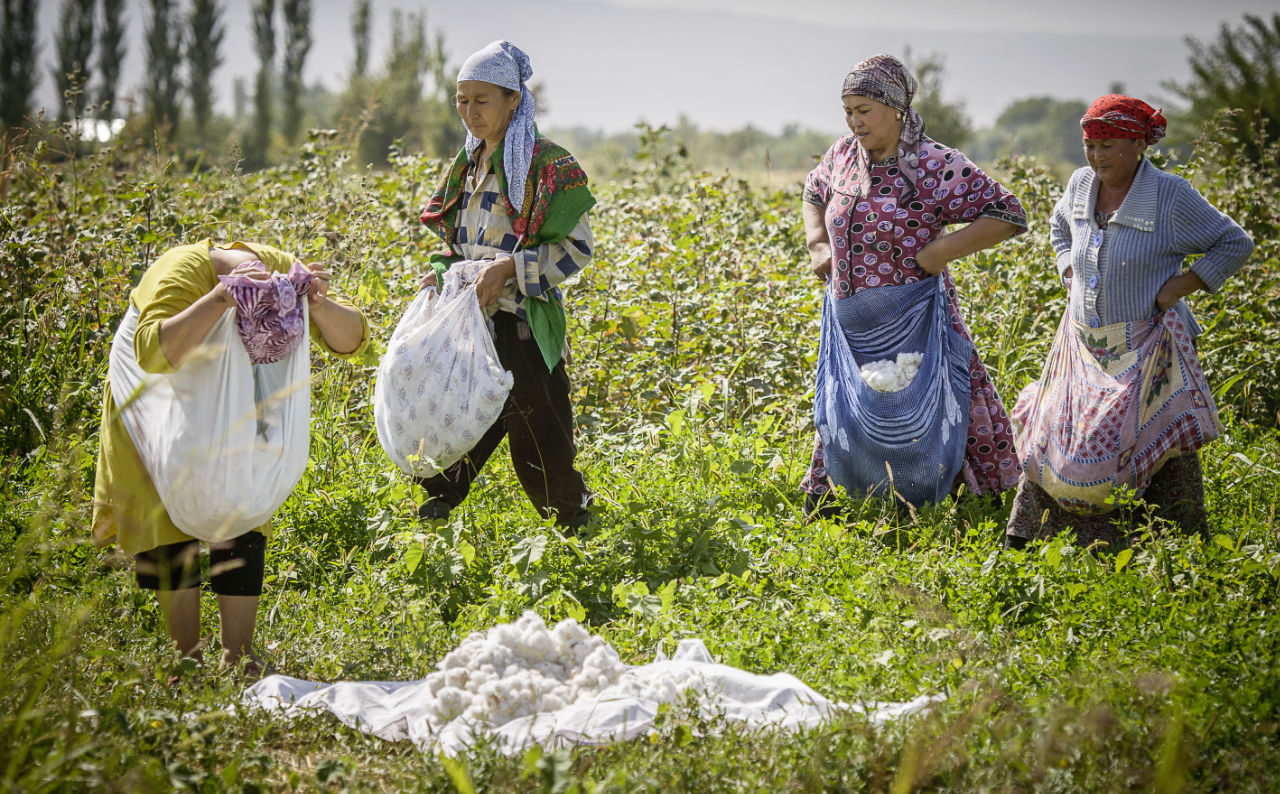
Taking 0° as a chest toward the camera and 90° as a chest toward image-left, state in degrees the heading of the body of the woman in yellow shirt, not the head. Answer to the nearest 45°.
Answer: approximately 315°

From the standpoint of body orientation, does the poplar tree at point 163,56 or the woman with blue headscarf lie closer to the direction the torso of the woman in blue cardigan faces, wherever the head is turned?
the woman with blue headscarf

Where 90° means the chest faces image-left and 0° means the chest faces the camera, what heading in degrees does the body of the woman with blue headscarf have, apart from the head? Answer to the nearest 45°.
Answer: approximately 45°

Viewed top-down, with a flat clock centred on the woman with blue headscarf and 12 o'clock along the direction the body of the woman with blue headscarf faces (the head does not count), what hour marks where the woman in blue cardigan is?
The woman in blue cardigan is roughly at 8 o'clock from the woman with blue headscarf.

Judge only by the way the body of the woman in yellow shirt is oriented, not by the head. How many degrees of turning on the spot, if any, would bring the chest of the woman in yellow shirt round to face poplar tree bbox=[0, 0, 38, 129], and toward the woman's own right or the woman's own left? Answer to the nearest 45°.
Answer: approximately 135° to the woman's own left

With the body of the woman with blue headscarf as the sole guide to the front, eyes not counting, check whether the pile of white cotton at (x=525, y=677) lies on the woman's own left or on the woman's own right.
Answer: on the woman's own left

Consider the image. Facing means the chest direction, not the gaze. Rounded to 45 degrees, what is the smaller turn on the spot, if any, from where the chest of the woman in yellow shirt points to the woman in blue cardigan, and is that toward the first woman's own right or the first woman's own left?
approximately 45° to the first woman's own left

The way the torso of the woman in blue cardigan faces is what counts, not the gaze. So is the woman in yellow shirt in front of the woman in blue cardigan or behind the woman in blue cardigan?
in front
